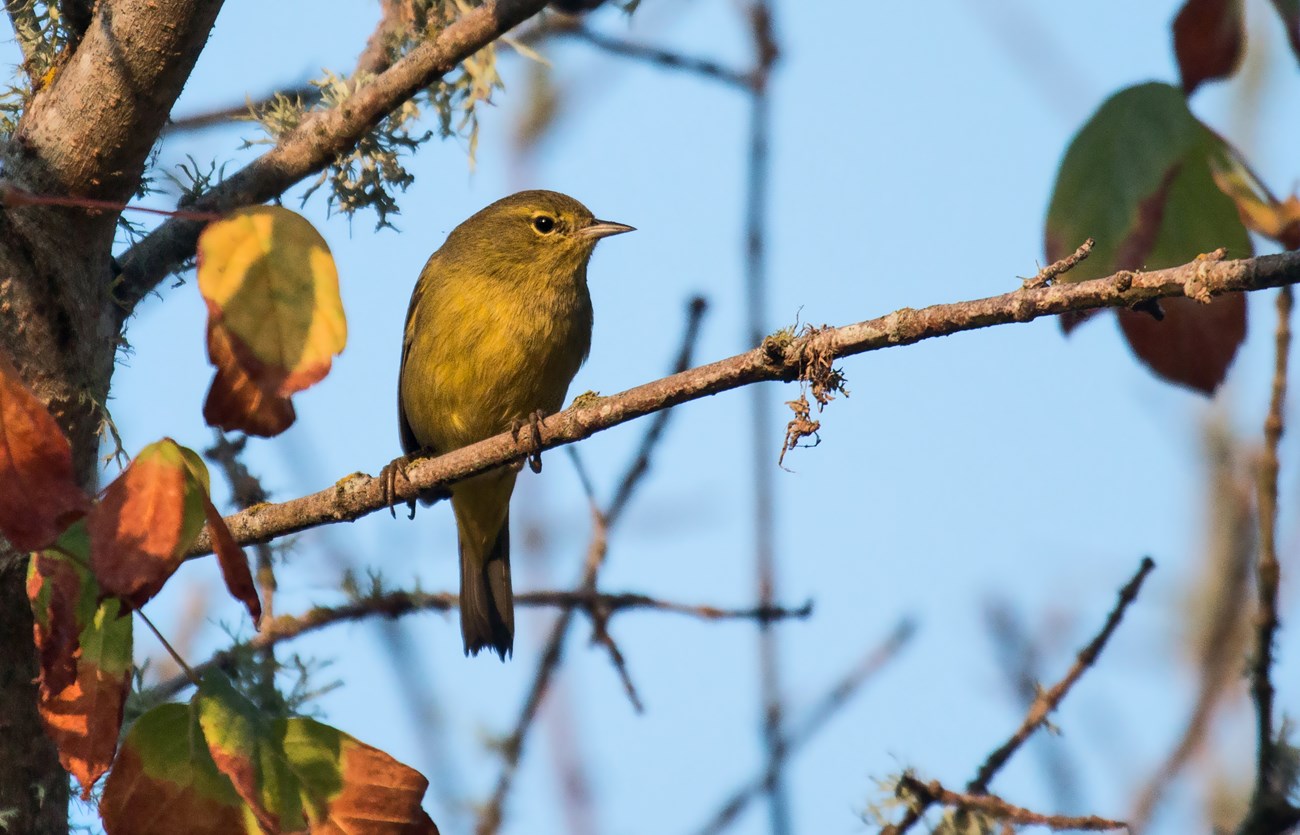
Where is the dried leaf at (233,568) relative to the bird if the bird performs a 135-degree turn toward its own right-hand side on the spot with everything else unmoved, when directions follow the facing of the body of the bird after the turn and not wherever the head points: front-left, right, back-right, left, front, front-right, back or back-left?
left

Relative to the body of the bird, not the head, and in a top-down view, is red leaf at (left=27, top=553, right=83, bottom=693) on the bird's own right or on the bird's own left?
on the bird's own right

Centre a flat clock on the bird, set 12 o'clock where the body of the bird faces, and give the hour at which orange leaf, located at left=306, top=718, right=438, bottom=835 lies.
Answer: The orange leaf is roughly at 2 o'clock from the bird.

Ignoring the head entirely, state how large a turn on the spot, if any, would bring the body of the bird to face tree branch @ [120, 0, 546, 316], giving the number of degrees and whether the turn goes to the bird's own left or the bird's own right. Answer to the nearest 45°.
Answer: approximately 135° to the bird's own right

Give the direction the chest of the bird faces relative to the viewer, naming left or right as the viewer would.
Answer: facing the viewer and to the right of the viewer

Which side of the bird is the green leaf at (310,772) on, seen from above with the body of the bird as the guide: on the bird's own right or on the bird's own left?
on the bird's own right

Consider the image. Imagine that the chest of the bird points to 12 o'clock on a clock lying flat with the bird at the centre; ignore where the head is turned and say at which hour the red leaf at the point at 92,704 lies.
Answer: The red leaf is roughly at 2 o'clock from the bird.

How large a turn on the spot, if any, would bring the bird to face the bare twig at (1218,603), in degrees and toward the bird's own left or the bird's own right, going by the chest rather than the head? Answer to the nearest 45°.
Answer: approximately 90° to the bird's own left
